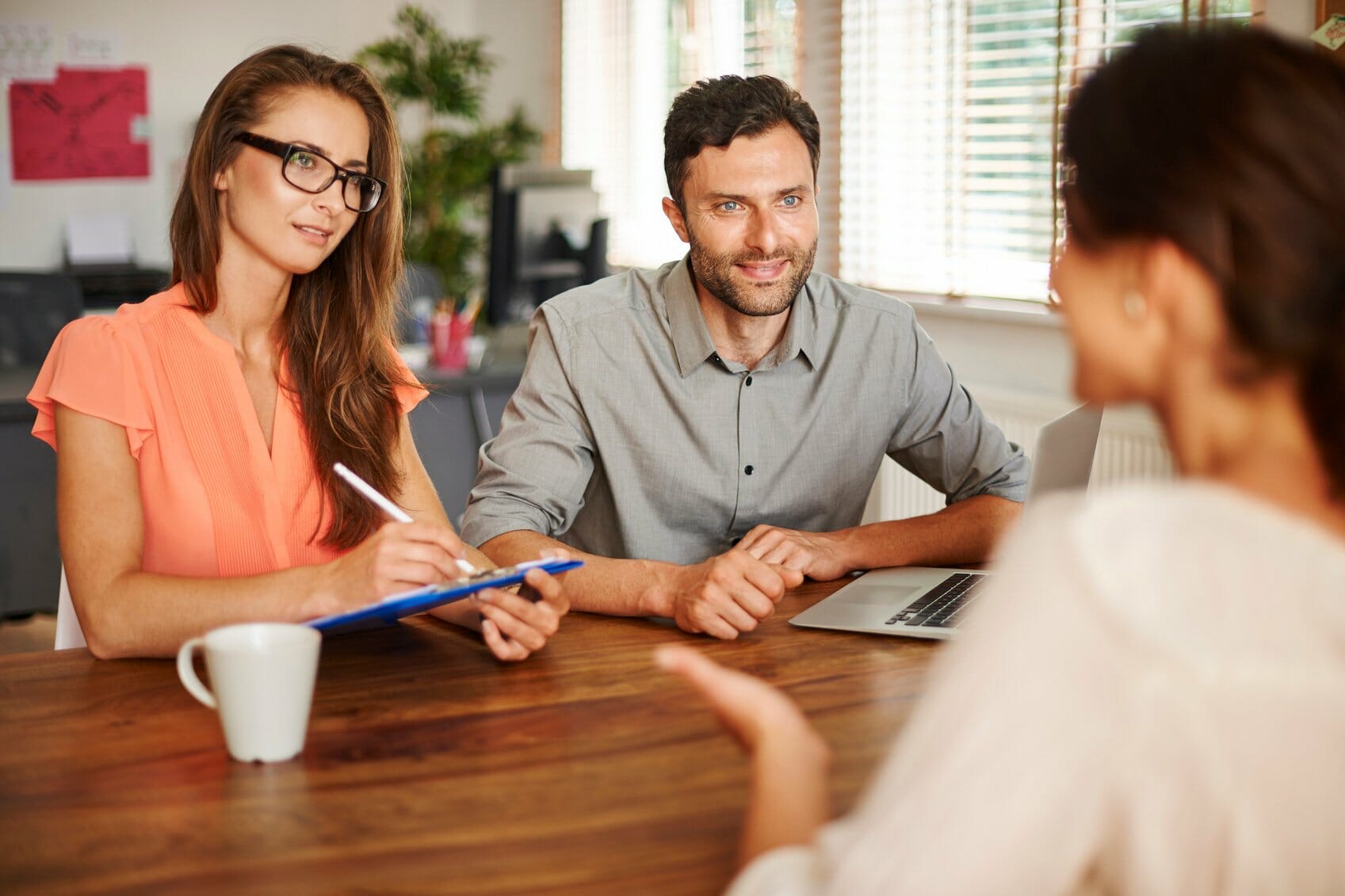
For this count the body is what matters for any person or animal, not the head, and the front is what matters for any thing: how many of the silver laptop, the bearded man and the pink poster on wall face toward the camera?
2

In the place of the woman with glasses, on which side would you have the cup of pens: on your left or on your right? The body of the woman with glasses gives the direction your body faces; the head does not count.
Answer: on your left

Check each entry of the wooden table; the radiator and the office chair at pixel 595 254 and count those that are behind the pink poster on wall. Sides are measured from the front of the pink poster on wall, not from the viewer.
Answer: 0

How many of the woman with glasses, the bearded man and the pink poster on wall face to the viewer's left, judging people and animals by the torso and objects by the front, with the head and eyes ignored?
0

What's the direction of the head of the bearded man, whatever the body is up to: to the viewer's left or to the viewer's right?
to the viewer's right

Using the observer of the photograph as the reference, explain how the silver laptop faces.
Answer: facing to the left of the viewer

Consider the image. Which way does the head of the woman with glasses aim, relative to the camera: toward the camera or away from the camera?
toward the camera

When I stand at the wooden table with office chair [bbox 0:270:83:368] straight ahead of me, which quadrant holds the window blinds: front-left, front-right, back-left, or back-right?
front-right

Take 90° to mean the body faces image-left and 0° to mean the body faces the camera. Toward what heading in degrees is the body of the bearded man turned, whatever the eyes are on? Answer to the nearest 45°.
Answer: approximately 0°

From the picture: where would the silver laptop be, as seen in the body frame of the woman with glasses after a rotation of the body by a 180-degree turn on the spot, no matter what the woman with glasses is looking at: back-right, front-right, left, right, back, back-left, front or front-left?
back

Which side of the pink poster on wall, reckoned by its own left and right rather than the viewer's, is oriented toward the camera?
front

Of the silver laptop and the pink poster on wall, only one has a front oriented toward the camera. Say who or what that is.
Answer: the pink poster on wall

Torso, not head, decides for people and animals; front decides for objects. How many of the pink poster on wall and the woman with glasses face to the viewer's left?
0

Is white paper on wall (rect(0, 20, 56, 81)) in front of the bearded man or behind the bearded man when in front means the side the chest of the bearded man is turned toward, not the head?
behind
